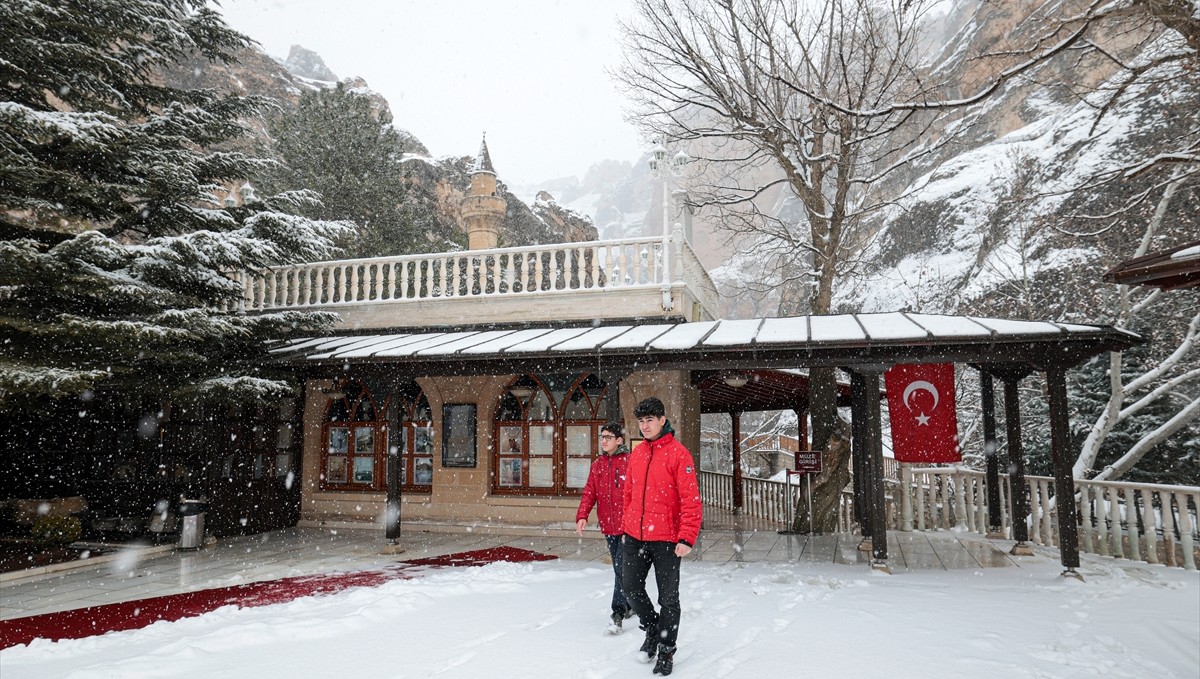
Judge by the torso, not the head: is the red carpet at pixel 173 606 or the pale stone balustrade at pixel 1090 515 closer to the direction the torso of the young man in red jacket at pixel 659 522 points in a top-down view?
the red carpet

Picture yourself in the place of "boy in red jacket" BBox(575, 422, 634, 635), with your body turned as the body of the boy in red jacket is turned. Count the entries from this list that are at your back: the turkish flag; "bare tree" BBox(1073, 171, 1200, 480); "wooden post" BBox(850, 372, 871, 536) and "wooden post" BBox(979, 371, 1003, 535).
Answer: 4

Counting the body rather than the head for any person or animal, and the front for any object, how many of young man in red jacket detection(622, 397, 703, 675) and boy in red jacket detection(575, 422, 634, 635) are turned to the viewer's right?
0

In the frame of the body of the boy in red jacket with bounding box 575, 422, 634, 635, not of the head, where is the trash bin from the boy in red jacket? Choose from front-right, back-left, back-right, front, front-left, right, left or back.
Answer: right

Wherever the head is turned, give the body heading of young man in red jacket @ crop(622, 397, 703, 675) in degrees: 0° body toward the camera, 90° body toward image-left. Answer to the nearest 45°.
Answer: approximately 45°

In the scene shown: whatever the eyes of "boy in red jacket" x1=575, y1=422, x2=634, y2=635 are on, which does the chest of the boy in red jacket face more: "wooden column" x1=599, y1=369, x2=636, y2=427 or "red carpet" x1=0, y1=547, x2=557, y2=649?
the red carpet

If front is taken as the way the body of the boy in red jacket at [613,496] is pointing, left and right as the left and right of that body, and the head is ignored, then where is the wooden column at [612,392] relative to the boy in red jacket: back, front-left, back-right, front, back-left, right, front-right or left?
back-right

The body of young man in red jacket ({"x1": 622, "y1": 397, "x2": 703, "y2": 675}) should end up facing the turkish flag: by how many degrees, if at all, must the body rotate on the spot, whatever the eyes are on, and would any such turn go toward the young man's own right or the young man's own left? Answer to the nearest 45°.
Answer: approximately 180°

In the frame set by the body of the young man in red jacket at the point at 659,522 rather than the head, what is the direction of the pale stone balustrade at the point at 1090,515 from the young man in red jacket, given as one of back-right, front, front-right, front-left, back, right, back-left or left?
back

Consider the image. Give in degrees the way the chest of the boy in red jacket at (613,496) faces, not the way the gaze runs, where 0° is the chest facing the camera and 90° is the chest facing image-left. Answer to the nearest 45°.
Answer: approximately 45°

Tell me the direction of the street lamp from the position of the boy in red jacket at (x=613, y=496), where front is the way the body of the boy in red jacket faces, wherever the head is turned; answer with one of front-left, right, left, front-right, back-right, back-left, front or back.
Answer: back-right
